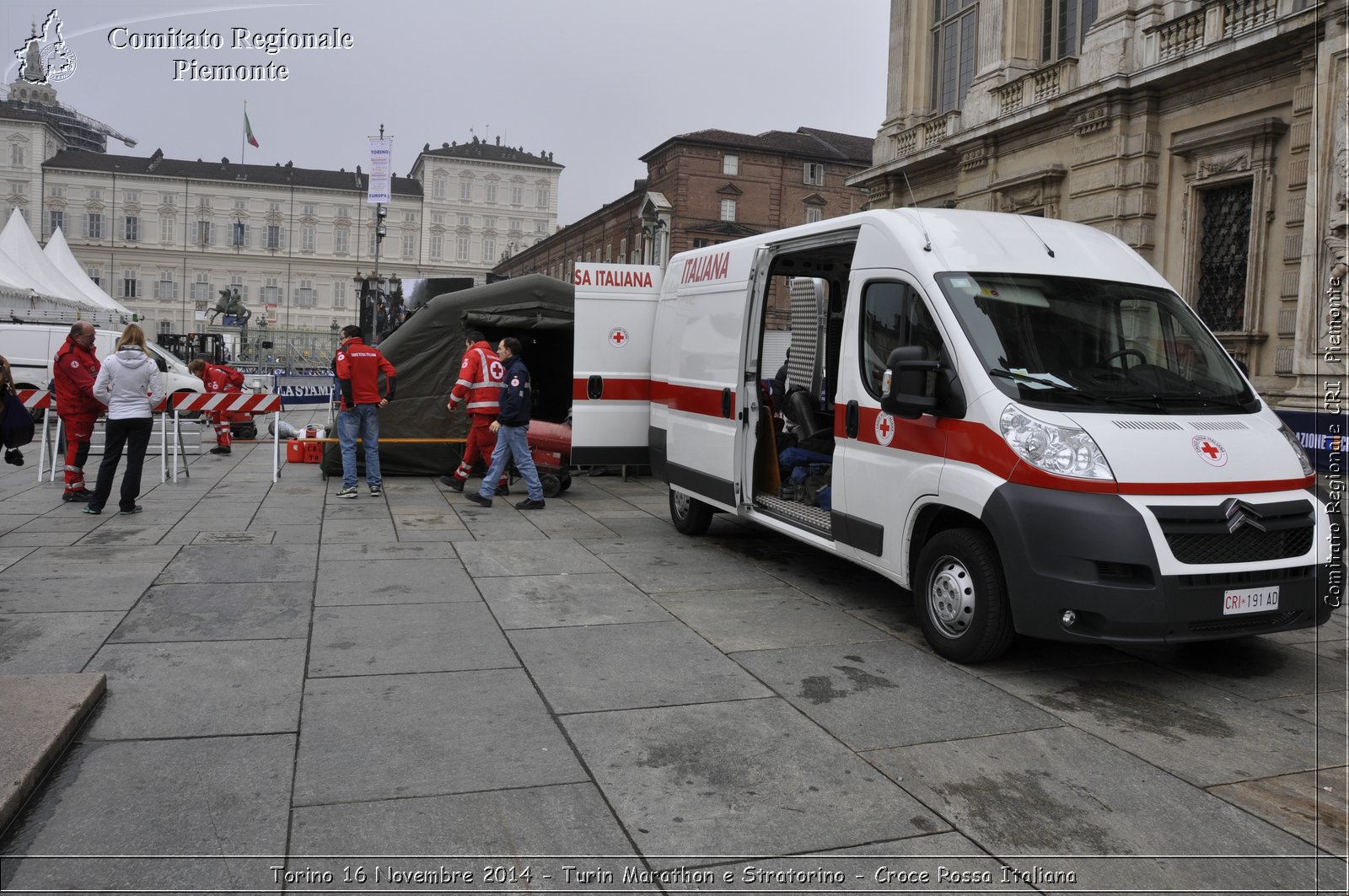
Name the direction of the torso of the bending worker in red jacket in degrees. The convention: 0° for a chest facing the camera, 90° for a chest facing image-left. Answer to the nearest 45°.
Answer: approximately 90°

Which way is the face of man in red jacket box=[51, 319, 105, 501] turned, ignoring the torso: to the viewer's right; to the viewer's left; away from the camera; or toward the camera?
to the viewer's right

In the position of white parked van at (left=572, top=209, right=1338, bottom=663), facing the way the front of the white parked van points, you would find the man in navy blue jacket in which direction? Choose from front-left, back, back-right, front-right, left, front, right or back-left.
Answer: back

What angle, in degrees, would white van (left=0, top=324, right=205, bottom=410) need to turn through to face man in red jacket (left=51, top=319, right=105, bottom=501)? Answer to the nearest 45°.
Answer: approximately 90° to its right

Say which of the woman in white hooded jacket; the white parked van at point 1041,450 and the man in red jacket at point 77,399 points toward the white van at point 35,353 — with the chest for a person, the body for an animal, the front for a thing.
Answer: the woman in white hooded jacket

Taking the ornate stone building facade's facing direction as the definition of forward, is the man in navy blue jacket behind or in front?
in front

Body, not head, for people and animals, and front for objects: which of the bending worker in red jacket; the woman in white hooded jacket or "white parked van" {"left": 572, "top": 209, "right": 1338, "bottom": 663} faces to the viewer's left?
the bending worker in red jacket

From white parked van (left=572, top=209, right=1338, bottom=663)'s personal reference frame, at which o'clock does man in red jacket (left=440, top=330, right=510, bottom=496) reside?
The man in red jacket is roughly at 6 o'clock from the white parked van.

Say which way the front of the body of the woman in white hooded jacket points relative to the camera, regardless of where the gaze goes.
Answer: away from the camera

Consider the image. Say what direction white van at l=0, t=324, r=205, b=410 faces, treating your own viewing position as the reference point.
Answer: facing to the right of the viewer

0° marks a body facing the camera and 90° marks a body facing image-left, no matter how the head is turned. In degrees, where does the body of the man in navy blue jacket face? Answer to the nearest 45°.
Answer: approximately 90°

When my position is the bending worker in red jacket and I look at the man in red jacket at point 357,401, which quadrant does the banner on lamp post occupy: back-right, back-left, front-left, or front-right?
back-left
